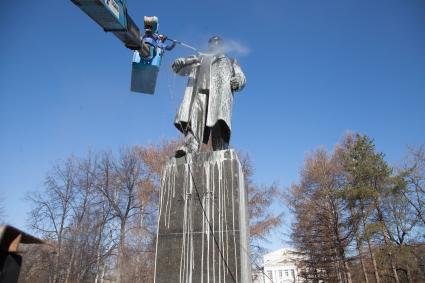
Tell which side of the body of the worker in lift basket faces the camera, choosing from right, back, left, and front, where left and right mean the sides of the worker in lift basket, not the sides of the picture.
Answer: right

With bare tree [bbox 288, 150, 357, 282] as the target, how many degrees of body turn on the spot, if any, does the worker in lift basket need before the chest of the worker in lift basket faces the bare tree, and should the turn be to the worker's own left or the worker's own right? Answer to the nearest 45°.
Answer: approximately 45° to the worker's own left
